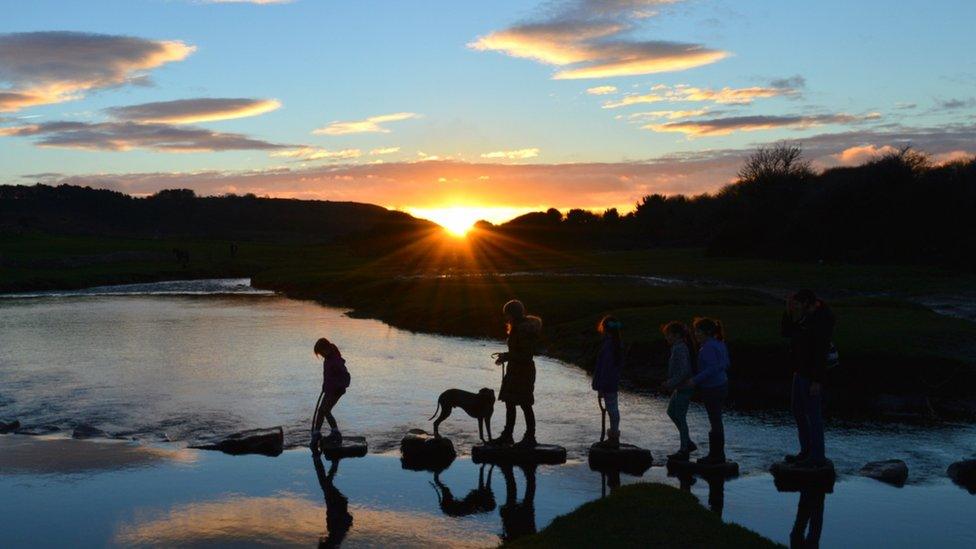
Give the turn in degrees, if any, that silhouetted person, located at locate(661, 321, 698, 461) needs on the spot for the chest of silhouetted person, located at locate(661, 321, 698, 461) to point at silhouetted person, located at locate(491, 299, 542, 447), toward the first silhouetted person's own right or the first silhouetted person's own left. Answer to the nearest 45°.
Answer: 0° — they already face them

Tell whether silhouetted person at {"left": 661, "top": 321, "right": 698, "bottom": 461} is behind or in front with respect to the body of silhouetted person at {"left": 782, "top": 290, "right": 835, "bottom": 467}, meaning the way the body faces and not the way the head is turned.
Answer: in front

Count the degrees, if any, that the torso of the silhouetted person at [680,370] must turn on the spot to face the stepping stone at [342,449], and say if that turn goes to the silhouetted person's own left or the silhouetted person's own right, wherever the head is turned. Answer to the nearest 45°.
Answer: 0° — they already face it

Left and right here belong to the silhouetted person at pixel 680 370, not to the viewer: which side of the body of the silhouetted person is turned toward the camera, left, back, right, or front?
left

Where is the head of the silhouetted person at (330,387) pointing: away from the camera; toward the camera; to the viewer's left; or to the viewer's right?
to the viewer's left

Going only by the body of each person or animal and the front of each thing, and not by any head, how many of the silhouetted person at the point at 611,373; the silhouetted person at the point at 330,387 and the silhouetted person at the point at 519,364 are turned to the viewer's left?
3

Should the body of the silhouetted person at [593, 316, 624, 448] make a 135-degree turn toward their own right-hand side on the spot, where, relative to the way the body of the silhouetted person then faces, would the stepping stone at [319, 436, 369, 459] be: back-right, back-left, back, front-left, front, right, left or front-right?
back-left

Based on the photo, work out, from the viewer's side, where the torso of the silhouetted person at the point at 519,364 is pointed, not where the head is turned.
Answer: to the viewer's left

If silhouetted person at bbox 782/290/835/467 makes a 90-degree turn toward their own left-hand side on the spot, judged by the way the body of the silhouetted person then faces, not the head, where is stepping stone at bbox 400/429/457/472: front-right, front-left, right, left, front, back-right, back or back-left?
right

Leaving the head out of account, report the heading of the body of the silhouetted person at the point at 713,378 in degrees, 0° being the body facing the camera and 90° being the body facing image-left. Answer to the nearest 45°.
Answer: approximately 90°

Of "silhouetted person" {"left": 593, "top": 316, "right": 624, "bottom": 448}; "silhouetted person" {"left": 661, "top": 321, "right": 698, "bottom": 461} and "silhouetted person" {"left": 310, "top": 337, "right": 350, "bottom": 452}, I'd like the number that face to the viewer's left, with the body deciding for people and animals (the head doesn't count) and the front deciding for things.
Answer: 3

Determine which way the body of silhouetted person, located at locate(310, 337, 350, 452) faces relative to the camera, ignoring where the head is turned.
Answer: to the viewer's left

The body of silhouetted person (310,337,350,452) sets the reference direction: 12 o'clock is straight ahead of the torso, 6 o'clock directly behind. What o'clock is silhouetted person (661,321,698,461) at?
silhouetted person (661,321,698,461) is roughly at 7 o'clock from silhouetted person (310,337,350,452).

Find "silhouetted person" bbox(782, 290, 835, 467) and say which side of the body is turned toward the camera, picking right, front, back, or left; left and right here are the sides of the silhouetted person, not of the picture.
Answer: left

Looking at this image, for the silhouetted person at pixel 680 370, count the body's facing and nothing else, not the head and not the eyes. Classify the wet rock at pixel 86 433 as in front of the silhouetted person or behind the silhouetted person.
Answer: in front

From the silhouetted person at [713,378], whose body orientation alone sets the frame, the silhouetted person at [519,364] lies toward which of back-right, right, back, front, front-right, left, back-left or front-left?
front

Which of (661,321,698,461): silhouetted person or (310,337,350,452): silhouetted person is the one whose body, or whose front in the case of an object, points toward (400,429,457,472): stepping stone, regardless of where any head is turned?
(661,321,698,461): silhouetted person
